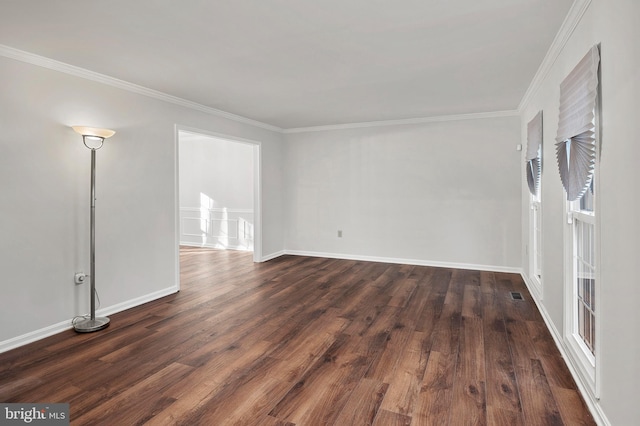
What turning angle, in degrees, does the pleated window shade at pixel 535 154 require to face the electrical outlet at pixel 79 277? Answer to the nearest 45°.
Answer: approximately 45° to its left

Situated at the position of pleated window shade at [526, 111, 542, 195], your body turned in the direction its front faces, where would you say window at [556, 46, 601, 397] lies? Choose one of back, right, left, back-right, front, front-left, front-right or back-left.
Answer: left

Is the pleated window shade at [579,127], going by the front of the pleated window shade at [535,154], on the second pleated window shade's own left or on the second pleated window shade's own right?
on the second pleated window shade's own left

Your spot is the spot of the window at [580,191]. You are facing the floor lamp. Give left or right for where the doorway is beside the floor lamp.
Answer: right

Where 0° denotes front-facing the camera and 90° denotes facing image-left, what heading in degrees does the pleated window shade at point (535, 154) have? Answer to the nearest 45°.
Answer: approximately 90°

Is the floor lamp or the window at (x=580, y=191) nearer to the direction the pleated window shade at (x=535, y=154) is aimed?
the floor lamp

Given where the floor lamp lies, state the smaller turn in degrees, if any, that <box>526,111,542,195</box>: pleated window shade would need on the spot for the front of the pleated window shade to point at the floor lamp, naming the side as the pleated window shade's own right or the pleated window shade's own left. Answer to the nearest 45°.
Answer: approximately 45° to the pleated window shade's own left
